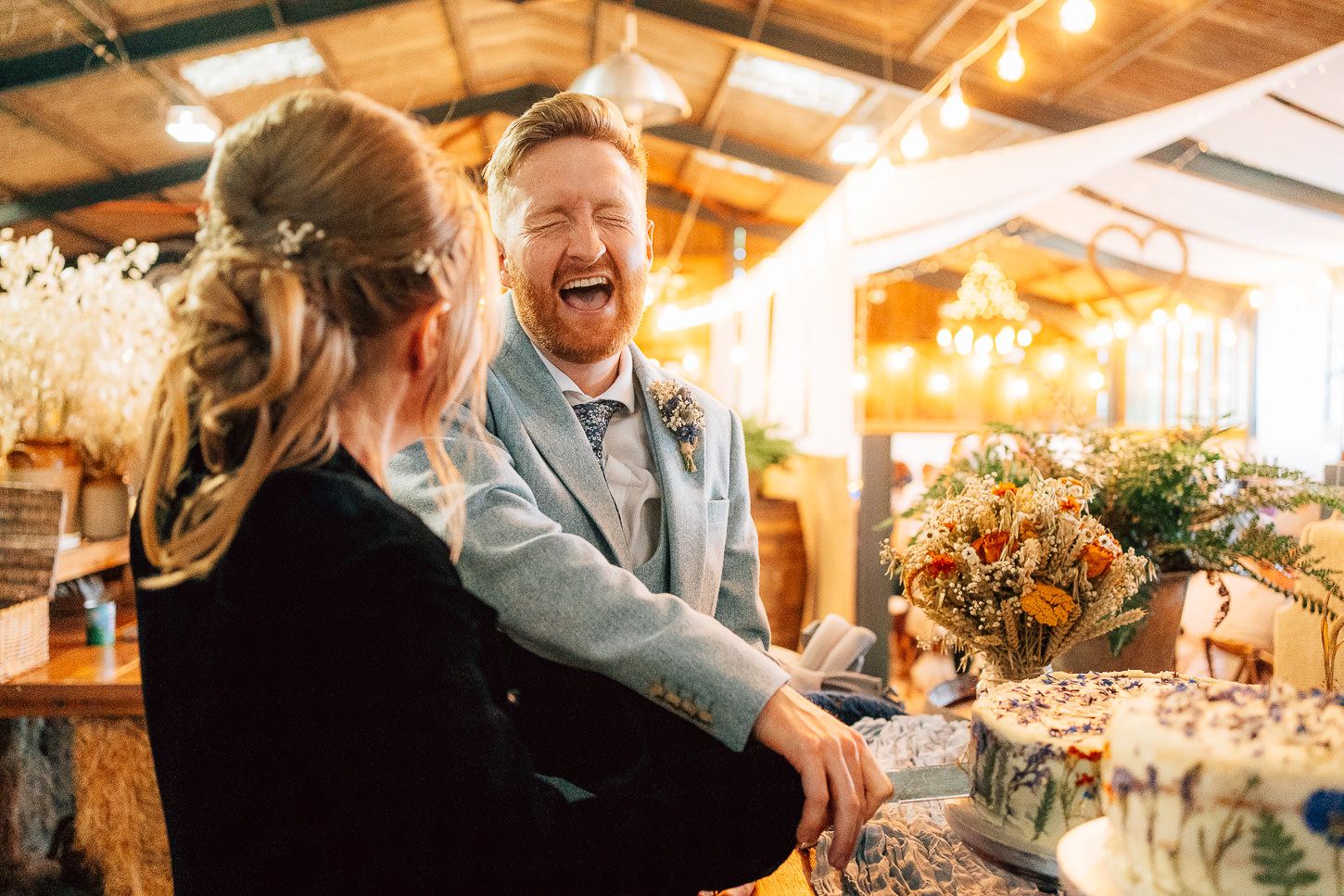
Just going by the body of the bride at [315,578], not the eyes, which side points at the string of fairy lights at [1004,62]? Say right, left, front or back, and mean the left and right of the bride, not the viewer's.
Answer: front

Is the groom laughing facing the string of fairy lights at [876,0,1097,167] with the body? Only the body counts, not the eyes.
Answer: no

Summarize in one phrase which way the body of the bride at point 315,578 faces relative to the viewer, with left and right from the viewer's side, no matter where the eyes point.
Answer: facing away from the viewer and to the right of the viewer

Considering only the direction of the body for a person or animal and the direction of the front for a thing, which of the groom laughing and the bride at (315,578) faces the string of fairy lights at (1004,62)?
the bride

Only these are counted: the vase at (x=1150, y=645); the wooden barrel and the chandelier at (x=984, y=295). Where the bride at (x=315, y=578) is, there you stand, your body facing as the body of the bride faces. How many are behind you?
0

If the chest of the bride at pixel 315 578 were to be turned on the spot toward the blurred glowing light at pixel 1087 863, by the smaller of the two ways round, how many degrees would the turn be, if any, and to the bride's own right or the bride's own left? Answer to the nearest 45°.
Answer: approximately 45° to the bride's own right

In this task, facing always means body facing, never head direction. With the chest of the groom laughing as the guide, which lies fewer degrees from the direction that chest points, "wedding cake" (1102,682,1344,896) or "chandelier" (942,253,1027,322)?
the wedding cake

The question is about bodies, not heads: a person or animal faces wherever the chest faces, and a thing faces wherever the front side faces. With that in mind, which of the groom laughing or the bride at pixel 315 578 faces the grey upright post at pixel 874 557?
the bride

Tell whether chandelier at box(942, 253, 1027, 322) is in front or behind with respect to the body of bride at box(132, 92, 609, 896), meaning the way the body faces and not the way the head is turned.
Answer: in front

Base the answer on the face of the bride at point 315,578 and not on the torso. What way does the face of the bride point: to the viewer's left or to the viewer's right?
to the viewer's right

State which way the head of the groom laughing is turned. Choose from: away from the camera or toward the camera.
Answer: toward the camera

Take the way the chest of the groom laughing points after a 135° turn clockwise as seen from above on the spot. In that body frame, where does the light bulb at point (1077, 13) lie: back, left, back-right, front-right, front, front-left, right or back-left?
back-right

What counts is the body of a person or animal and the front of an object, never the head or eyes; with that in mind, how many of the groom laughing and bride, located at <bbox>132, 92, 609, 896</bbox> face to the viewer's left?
0

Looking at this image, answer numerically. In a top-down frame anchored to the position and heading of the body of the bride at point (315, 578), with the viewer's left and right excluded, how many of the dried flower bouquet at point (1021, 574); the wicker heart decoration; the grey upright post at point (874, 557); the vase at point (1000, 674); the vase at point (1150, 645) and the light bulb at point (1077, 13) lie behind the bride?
0

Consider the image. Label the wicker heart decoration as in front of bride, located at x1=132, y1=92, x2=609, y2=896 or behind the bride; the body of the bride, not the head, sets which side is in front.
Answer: in front

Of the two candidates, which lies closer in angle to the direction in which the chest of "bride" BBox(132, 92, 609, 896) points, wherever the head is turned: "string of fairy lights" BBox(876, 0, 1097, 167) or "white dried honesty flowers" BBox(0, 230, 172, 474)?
the string of fairy lights
